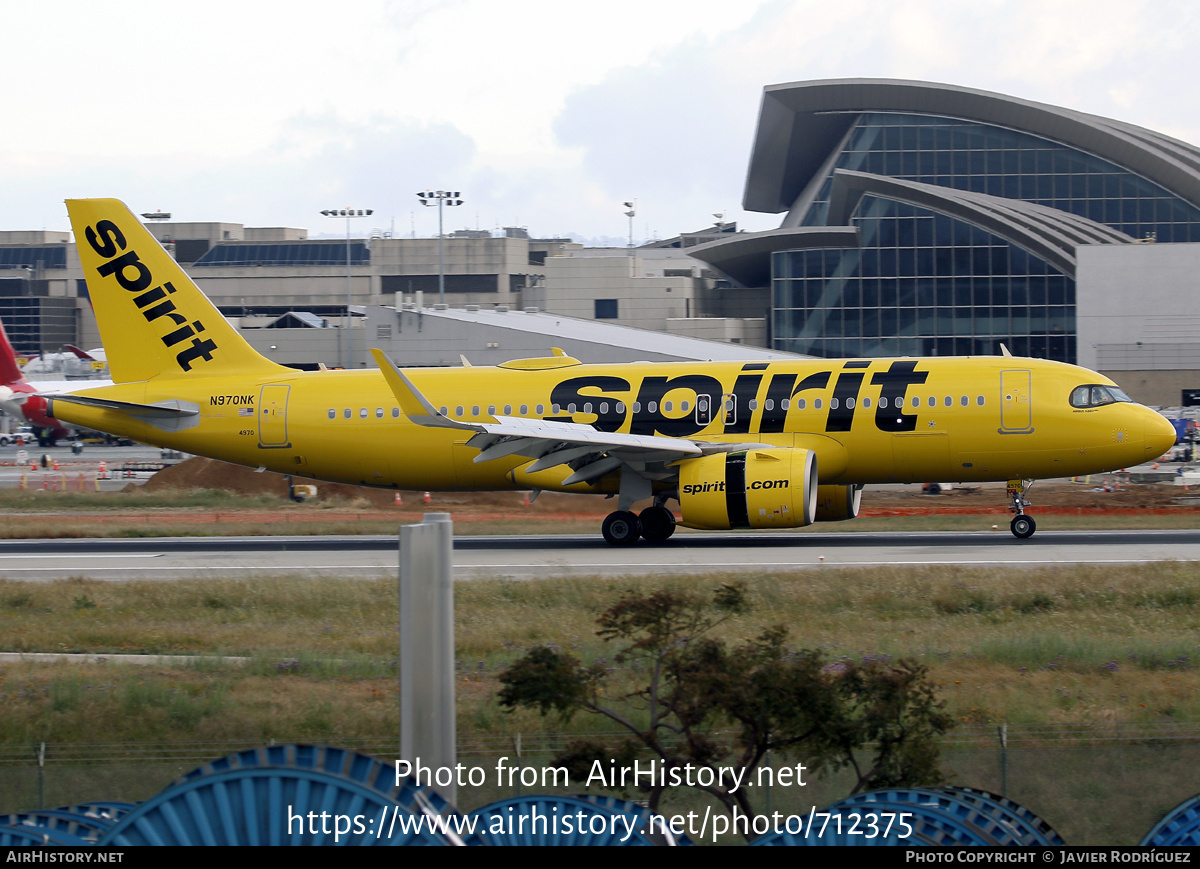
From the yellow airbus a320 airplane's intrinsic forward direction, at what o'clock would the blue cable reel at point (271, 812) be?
The blue cable reel is roughly at 3 o'clock from the yellow airbus a320 airplane.

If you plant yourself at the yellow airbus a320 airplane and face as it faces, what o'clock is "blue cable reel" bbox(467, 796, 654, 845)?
The blue cable reel is roughly at 3 o'clock from the yellow airbus a320 airplane.

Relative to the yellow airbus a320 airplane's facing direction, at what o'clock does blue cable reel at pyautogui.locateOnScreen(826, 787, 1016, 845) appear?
The blue cable reel is roughly at 3 o'clock from the yellow airbus a320 airplane.

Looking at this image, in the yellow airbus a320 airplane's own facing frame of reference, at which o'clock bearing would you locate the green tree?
The green tree is roughly at 3 o'clock from the yellow airbus a320 airplane.

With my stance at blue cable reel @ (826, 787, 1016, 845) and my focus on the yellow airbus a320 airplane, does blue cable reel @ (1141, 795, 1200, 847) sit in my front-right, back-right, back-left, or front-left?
back-right

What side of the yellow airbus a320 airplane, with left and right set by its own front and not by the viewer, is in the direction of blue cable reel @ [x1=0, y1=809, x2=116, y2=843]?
right

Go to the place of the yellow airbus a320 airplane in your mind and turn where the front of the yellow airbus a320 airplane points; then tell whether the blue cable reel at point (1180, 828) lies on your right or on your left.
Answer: on your right

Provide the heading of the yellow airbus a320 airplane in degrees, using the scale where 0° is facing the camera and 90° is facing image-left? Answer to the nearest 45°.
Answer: approximately 270°
